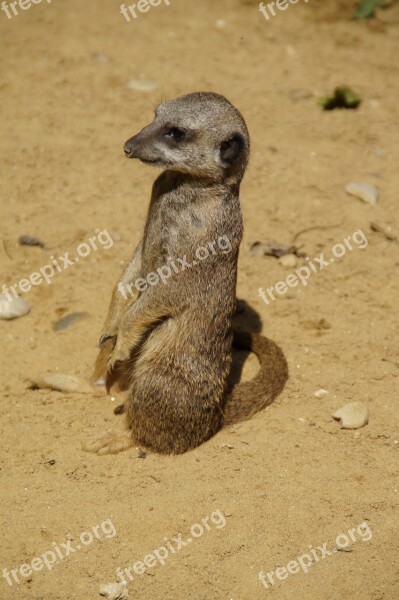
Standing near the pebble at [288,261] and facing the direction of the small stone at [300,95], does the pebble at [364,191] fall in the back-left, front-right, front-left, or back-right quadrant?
front-right

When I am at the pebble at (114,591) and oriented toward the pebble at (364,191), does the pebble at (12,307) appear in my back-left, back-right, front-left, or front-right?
front-left

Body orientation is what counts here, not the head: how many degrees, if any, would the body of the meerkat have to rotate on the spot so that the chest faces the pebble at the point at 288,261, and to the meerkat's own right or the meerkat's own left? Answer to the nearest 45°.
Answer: approximately 135° to the meerkat's own right

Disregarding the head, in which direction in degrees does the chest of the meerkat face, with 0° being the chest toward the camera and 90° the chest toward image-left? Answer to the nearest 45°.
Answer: approximately 90°

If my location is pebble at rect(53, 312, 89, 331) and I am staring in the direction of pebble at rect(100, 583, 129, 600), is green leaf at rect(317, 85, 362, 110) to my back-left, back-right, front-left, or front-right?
back-left

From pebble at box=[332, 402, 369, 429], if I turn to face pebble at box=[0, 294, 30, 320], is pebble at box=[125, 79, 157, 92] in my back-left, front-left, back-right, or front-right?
front-right

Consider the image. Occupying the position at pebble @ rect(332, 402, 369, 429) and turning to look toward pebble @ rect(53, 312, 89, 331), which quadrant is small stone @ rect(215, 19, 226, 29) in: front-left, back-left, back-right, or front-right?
front-right

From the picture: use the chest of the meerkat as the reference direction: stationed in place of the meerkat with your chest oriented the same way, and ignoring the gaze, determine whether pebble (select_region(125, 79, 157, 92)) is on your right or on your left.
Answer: on your right

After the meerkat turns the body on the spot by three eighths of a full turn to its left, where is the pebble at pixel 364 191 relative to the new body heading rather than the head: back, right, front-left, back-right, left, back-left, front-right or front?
left

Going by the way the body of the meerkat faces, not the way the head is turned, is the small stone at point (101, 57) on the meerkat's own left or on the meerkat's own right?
on the meerkat's own right

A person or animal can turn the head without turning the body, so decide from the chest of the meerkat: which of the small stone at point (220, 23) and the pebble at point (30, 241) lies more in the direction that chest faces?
the pebble
